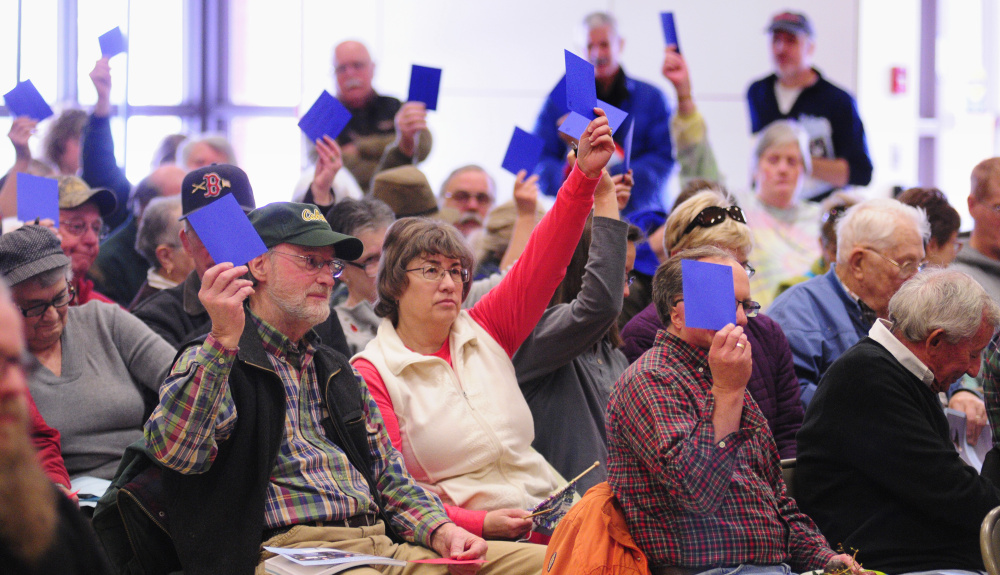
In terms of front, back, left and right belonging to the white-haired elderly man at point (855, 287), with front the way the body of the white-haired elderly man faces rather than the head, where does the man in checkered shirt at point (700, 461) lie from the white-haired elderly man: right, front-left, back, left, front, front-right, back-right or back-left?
front-right
